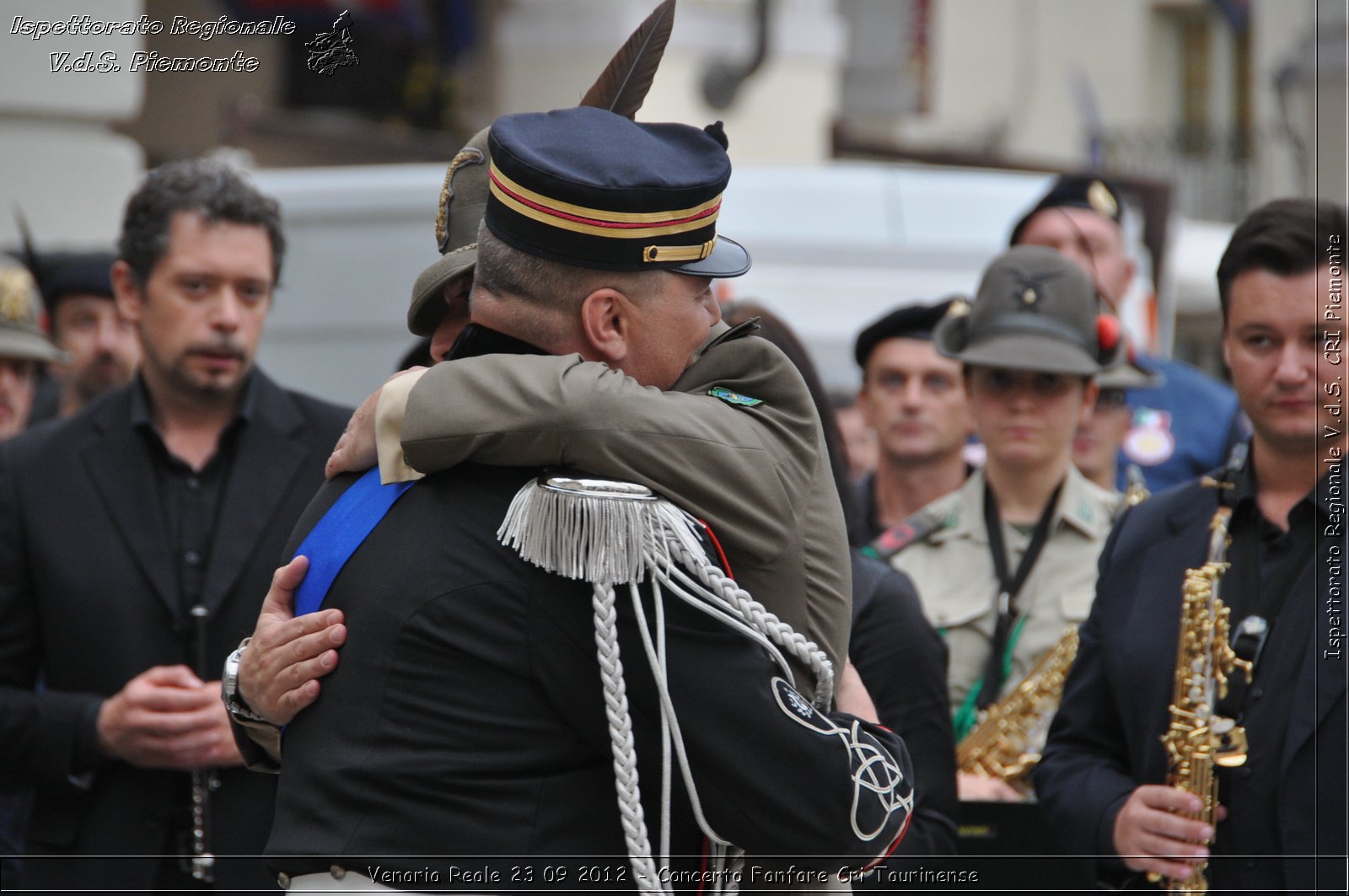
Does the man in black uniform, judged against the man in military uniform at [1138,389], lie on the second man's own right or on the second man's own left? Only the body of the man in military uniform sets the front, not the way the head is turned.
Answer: on the second man's own right

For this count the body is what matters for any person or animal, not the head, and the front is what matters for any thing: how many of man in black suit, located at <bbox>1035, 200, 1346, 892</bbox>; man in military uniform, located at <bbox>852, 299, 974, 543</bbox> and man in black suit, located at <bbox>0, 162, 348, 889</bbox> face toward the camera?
3

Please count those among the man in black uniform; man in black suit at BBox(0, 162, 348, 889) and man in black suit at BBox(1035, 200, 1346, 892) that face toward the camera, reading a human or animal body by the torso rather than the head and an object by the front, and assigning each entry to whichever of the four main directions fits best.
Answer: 2

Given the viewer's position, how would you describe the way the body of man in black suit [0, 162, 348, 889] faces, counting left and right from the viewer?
facing the viewer

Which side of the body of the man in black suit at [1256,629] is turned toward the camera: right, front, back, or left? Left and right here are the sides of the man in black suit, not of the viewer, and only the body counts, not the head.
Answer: front

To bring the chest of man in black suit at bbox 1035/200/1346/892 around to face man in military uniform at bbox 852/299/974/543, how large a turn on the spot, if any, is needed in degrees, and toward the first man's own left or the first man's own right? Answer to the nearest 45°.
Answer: approximately 135° to the first man's own right

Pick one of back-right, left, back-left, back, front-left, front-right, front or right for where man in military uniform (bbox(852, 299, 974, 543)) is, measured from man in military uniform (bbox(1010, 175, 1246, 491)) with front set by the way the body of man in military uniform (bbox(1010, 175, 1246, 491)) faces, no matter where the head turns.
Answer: right

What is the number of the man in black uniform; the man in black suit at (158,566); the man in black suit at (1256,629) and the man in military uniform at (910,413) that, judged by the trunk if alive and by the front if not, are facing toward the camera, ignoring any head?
3

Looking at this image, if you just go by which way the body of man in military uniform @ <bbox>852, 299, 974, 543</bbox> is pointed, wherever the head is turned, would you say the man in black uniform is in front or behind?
in front

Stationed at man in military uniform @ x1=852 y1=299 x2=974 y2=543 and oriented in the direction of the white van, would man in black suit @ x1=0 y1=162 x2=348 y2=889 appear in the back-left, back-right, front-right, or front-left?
back-left

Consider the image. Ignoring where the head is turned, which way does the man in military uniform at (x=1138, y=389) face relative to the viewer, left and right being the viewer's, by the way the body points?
facing the viewer and to the right of the viewer
